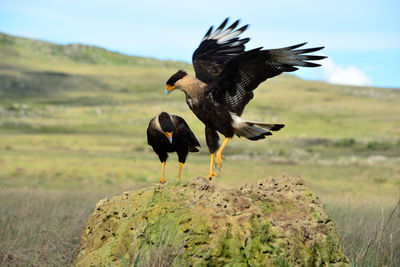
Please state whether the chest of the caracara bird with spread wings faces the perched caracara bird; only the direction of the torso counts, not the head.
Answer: yes

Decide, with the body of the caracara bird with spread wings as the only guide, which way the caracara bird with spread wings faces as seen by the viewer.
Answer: to the viewer's left

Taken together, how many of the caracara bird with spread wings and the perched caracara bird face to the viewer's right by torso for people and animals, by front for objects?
0
